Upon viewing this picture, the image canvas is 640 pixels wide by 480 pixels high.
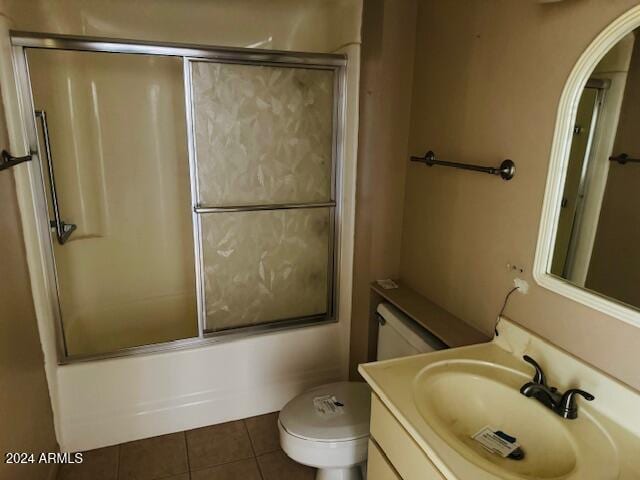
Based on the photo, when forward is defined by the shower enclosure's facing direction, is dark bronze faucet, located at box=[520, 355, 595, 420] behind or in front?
in front

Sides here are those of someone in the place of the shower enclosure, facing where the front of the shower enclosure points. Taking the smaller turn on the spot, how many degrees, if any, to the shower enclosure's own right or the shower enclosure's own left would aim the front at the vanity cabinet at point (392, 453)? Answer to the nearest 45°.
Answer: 0° — it already faces it

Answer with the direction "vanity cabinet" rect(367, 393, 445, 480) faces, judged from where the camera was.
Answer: facing the viewer and to the left of the viewer

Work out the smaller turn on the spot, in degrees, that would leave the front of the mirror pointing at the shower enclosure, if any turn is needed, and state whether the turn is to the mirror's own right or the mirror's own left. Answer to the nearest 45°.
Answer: approximately 45° to the mirror's own right

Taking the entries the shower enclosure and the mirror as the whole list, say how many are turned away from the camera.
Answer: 0

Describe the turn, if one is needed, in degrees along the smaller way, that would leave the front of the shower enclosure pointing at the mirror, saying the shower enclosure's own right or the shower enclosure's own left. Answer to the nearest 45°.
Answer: approximately 45° to the shower enclosure's own left

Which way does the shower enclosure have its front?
toward the camera
